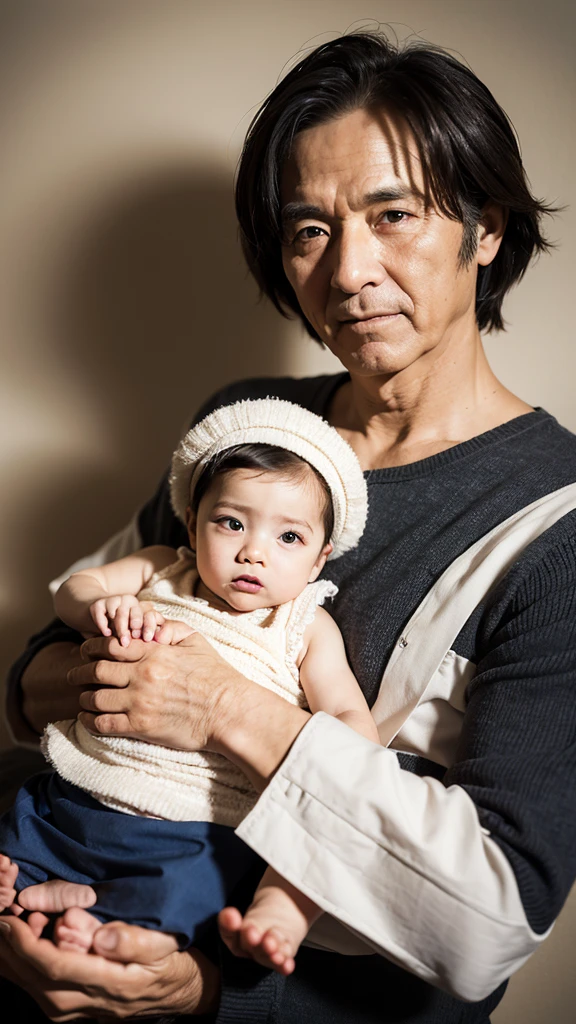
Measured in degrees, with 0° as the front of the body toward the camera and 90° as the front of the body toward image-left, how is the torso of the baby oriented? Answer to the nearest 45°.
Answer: approximately 0°
